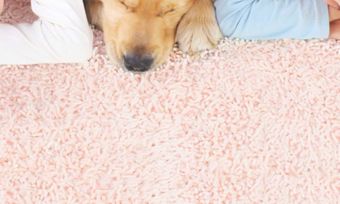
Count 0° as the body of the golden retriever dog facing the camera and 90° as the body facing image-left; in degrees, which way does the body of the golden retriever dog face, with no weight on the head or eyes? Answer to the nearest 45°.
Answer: approximately 0°
